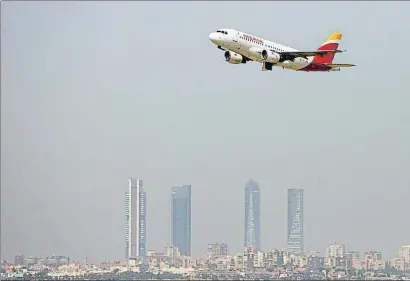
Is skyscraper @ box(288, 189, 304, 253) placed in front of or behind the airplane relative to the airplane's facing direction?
behind

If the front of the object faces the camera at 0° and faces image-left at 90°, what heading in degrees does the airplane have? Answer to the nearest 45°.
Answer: approximately 45°
